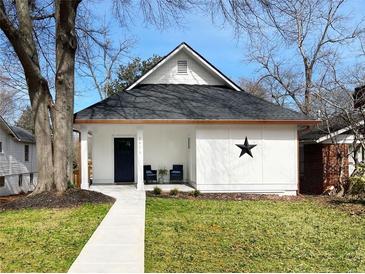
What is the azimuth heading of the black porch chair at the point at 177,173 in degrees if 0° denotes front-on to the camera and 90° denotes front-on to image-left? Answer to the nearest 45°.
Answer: approximately 45°

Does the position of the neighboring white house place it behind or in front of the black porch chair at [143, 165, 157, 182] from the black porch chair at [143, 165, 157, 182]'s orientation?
behind

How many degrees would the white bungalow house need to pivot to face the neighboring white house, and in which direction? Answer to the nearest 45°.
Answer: approximately 135° to its right

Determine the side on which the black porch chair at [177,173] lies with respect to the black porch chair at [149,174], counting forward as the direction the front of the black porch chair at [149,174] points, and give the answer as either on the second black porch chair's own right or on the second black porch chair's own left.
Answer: on the second black porch chair's own left

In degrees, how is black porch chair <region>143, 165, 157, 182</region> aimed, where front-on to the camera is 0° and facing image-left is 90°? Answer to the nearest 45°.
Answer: approximately 315°

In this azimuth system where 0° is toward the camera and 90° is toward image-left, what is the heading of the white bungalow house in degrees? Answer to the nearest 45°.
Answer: approximately 0°

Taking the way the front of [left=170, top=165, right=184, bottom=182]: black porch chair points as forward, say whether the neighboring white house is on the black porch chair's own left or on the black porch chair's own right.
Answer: on the black porch chair's own right
